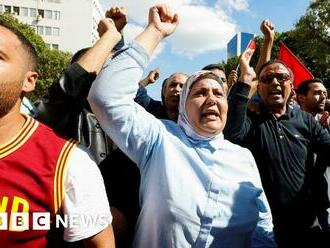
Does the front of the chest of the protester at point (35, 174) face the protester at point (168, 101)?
no

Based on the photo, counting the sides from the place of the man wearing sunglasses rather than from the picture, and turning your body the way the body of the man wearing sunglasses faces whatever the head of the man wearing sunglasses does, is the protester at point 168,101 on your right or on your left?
on your right

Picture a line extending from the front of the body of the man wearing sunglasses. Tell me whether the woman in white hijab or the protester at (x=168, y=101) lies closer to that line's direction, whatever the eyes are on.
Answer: the woman in white hijab

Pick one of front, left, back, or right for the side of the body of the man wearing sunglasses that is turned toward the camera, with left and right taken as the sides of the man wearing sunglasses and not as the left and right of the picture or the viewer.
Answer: front

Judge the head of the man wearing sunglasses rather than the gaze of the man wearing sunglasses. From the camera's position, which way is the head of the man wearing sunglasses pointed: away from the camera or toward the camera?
toward the camera

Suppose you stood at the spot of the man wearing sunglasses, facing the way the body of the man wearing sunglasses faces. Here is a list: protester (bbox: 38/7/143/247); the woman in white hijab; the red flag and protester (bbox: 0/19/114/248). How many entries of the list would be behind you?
1

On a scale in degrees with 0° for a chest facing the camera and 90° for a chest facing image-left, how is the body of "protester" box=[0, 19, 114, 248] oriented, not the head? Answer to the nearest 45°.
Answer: approximately 45°

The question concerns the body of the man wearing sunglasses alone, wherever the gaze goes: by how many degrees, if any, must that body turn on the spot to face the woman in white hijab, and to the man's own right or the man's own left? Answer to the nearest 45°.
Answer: approximately 45° to the man's own right

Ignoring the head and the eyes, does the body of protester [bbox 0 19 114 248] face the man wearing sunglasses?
no

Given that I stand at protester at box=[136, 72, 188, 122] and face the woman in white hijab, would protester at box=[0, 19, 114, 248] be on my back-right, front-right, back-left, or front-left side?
front-right

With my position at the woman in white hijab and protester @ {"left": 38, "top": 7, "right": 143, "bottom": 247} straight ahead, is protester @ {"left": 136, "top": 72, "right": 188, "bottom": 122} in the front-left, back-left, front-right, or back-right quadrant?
front-right

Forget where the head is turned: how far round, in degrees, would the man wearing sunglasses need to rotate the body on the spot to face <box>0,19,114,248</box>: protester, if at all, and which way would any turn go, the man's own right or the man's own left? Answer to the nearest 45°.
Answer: approximately 45° to the man's own right
